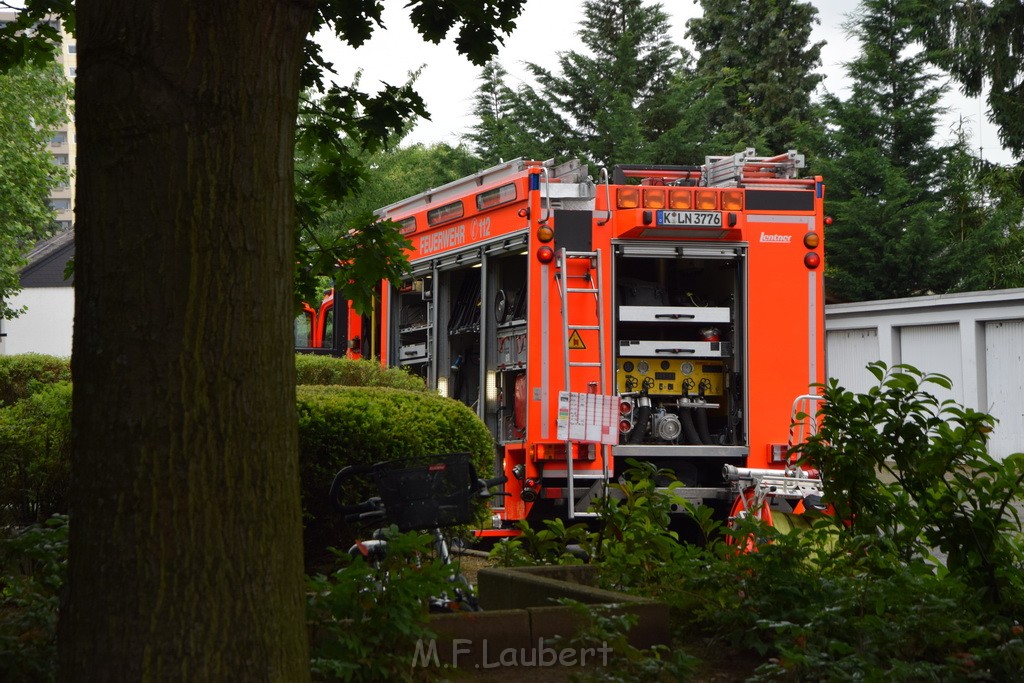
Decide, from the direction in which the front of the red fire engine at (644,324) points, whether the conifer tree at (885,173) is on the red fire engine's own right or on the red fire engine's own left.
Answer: on the red fire engine's own right

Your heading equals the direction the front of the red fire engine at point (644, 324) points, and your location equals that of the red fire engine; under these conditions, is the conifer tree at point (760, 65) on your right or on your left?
on your right

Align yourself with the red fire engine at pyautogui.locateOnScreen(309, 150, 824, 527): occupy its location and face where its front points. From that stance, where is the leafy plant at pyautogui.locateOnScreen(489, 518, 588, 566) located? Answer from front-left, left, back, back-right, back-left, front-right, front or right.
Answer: back-left

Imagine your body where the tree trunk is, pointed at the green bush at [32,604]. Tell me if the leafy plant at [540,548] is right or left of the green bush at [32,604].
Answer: right

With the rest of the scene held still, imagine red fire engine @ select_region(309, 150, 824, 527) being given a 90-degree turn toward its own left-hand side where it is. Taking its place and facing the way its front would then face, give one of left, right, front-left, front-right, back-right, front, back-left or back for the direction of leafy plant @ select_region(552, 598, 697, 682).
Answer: front-left

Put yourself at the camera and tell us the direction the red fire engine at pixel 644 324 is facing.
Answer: facing away from the viewer and to the left of the viewer

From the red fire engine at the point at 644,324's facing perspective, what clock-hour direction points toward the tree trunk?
The tree trunk is roughly at 8 o'clock from the red fire engine.

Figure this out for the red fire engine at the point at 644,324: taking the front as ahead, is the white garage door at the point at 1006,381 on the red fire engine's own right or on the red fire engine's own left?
on the red fire engine's own right

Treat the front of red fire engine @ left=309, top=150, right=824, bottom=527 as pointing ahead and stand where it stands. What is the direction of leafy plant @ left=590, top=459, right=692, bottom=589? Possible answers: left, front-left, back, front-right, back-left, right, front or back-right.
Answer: back-left

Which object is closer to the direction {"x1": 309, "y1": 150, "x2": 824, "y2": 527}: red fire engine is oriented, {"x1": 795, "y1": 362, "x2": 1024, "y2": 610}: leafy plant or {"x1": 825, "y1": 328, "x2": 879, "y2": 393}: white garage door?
the white garage door

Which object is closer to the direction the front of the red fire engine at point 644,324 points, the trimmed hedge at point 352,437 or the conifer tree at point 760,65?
the conifer tree

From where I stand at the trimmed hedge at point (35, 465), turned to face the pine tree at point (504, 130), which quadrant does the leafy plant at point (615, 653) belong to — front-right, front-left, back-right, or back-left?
back-right
